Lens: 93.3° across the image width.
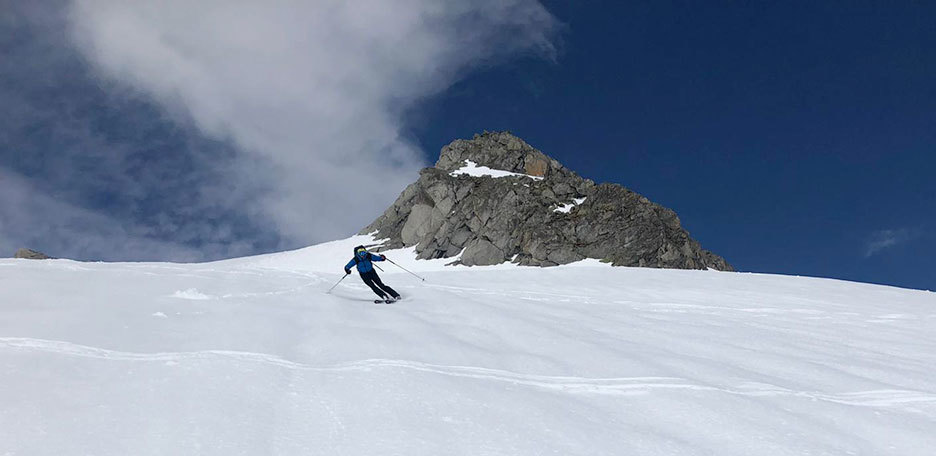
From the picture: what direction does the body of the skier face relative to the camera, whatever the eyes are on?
toward the camera
